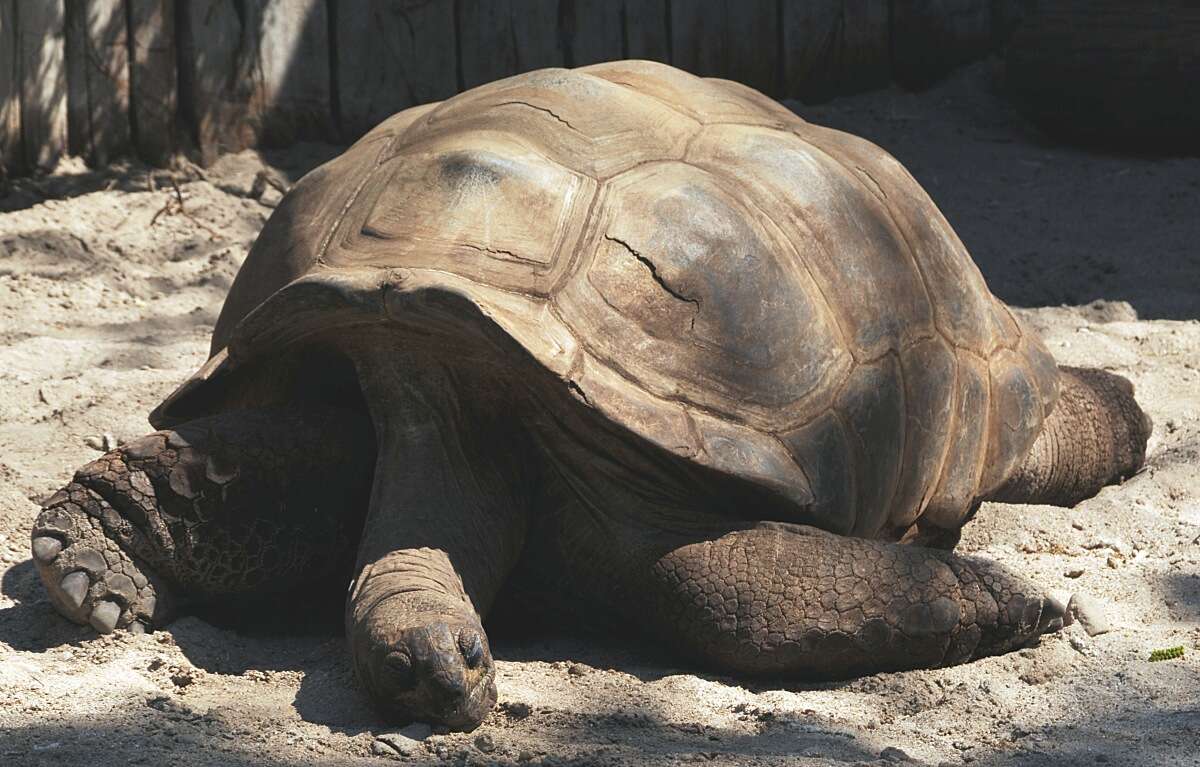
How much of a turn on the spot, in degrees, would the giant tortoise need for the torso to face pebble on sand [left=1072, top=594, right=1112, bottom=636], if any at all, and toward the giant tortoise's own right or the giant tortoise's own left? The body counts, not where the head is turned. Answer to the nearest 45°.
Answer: approximately 135° to the giant tortoise's own left

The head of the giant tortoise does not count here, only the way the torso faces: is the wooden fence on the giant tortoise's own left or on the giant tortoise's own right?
on the giant tortoise's own right

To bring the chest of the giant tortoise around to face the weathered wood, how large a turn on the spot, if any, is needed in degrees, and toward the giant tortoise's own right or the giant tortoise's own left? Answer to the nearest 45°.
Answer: approximately 180°
